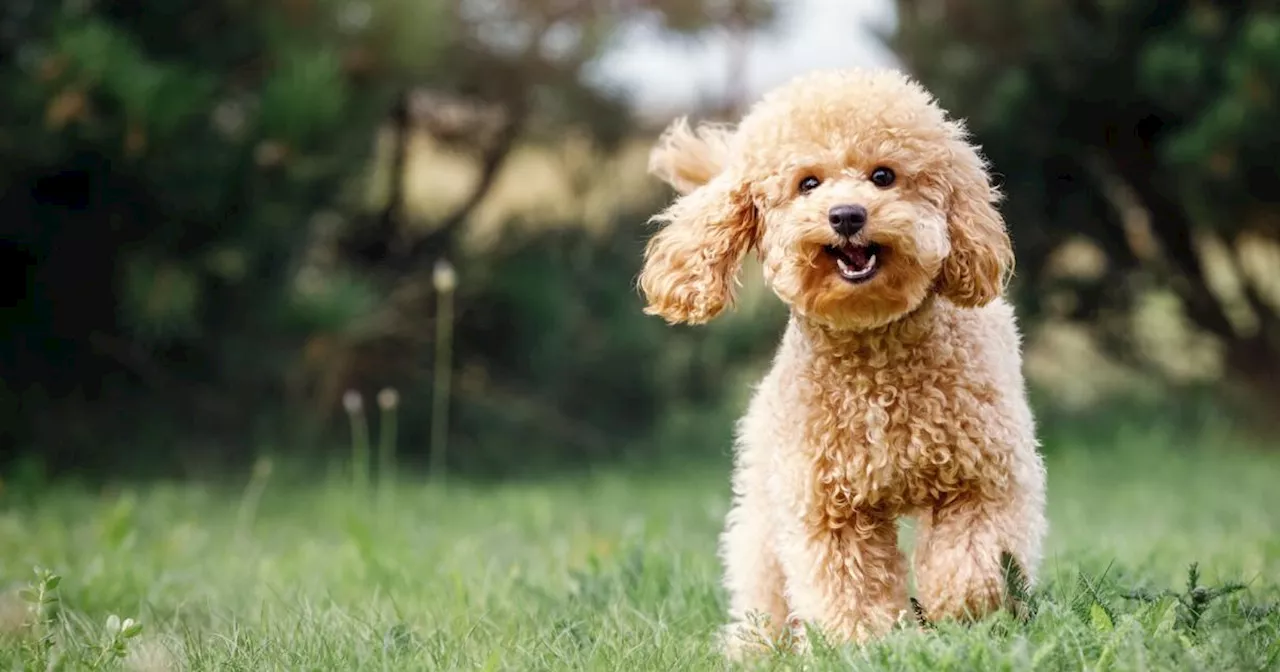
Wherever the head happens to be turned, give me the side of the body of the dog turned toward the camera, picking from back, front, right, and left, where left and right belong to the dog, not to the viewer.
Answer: front
